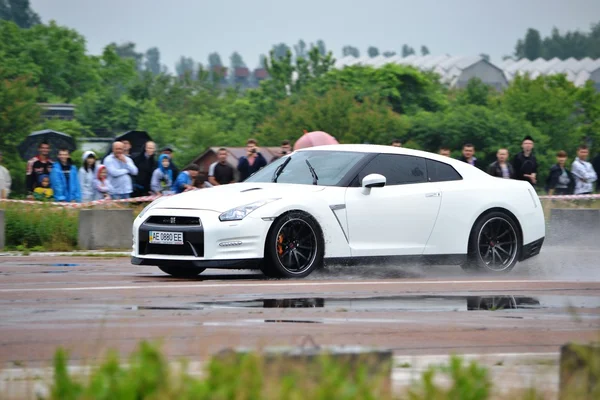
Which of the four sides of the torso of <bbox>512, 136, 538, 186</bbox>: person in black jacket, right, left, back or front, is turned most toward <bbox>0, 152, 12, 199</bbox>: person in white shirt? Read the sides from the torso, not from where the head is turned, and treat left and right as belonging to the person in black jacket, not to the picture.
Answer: right

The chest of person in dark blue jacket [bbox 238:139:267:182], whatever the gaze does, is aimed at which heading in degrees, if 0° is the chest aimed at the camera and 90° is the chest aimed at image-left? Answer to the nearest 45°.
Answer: approximately 0°

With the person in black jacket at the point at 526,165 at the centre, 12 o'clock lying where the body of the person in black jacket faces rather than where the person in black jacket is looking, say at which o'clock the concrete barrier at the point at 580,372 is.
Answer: The concrete barrier is roughly at 12 o'clock from the person in black jacket.

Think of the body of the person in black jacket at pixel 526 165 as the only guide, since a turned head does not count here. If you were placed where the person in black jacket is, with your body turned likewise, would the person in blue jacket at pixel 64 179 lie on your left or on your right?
on your right

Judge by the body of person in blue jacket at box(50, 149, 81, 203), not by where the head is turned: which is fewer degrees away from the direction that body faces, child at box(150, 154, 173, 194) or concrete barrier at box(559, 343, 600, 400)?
the concrete barrier
